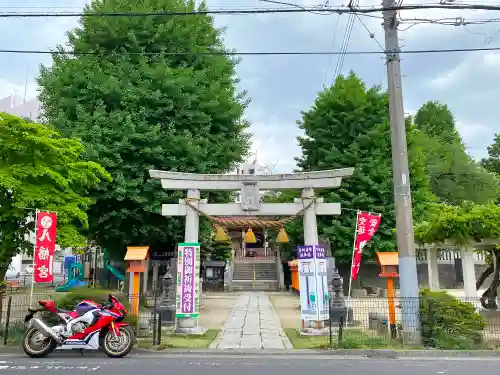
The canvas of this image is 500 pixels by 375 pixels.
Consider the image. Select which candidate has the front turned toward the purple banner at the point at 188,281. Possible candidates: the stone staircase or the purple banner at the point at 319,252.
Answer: the stone staircase

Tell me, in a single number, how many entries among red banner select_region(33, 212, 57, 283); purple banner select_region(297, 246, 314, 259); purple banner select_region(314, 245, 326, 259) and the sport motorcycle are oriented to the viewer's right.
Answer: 1

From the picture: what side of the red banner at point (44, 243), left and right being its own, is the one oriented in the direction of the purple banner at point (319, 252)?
left

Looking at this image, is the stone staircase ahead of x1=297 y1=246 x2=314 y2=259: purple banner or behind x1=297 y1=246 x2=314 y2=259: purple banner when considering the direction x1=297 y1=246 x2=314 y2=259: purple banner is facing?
behind

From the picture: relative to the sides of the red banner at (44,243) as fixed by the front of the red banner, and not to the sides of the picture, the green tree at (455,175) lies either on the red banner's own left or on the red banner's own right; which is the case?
on the red banner's own left

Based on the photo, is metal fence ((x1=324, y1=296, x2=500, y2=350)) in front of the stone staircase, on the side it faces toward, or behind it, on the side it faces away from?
in front

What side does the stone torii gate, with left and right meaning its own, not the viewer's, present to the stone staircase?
back
